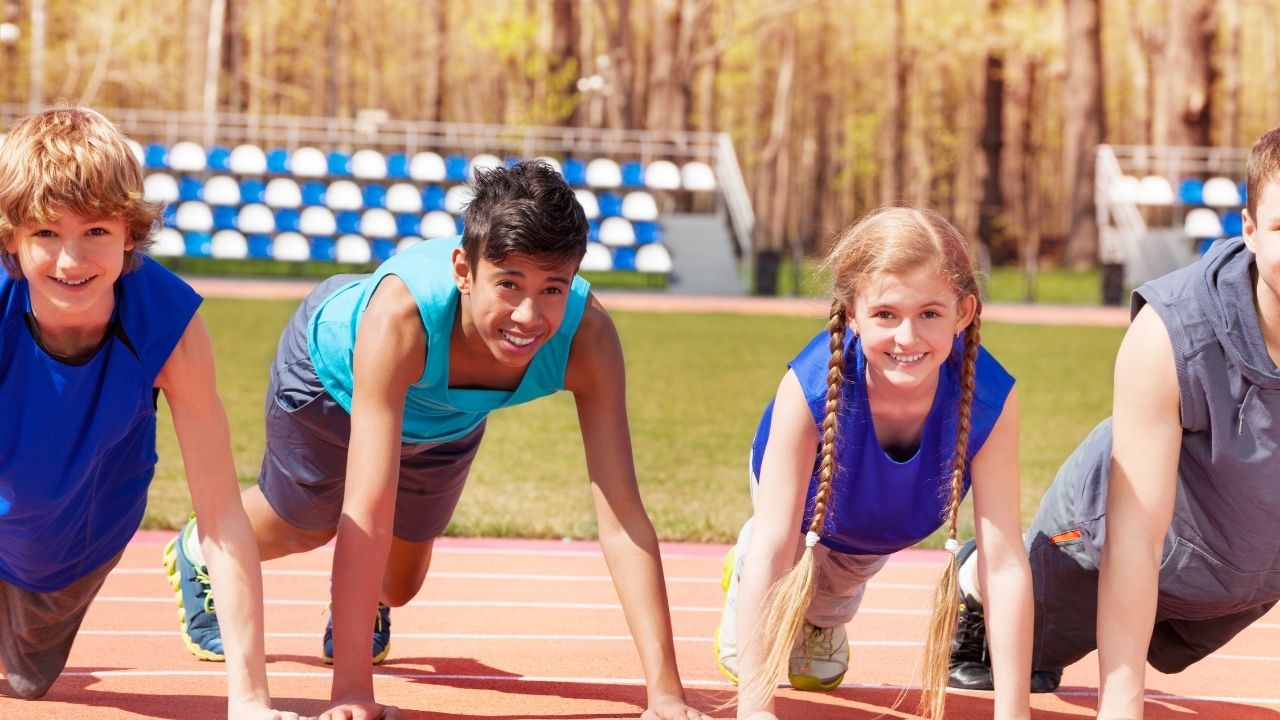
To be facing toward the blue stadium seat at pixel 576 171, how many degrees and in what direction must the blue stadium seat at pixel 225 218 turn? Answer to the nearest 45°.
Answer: approximately 90° to its left

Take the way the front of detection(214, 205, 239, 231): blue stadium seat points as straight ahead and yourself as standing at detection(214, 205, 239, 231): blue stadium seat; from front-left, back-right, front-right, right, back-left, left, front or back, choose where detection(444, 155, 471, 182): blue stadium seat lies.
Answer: left

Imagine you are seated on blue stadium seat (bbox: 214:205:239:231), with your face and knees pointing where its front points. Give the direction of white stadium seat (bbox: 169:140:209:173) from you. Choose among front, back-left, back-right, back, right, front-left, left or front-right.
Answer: back-right

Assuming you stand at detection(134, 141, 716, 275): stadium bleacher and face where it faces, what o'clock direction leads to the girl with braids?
The girl with braids is roughly at 12 o'clock from the stadium bleacher.

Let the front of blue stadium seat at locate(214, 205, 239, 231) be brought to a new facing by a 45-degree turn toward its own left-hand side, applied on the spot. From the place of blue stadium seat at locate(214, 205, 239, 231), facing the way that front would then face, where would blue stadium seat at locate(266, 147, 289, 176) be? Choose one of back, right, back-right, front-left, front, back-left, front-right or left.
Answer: left

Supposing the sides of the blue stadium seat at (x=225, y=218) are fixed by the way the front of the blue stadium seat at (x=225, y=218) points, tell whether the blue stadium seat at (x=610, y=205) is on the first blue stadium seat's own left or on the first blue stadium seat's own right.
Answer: on the first blue stadium seat's own left

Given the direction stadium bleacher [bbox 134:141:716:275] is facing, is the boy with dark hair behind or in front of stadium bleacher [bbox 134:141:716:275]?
in front

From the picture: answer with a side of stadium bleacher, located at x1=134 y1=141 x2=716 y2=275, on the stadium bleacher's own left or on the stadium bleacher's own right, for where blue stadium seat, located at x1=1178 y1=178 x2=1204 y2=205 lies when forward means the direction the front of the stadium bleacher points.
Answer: on the stadium bleacher's own left

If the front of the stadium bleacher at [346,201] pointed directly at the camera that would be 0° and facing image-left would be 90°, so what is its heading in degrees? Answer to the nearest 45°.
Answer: approximately 0°

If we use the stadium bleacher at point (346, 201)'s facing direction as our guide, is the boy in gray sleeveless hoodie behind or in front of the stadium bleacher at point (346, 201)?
in front
